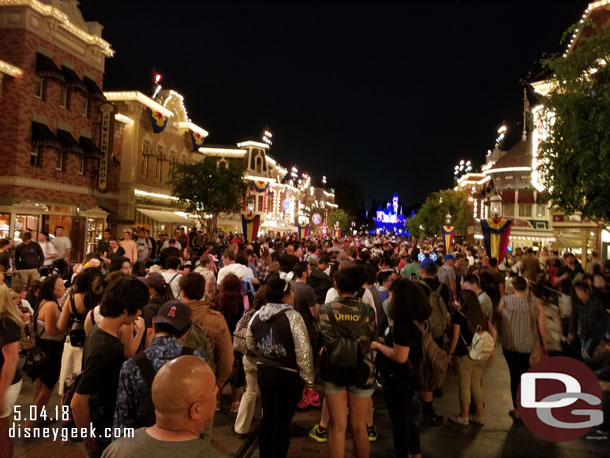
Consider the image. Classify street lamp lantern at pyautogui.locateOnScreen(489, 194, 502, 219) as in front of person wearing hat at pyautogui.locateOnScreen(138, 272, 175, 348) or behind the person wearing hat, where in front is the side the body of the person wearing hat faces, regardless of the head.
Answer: behind

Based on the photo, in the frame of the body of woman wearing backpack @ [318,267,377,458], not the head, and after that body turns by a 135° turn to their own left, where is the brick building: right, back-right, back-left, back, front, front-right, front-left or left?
right

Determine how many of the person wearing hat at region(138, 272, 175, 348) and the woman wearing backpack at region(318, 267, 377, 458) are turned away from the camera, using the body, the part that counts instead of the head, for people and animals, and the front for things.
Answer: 1

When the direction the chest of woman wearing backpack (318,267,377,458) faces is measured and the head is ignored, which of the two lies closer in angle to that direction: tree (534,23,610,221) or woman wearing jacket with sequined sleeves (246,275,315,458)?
the tree

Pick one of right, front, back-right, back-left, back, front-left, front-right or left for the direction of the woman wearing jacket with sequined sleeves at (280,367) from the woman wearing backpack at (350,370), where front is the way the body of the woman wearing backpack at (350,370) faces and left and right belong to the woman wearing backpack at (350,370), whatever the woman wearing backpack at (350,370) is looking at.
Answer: left

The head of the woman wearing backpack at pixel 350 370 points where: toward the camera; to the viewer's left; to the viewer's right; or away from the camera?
away from the camera

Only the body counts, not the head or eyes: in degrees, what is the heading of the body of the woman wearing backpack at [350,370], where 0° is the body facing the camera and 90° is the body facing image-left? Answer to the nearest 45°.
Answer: approximately 180°

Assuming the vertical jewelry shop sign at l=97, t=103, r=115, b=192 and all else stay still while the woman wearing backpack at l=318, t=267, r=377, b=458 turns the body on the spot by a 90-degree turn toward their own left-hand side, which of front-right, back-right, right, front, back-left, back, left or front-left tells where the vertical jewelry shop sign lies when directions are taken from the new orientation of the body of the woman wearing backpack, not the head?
front-right

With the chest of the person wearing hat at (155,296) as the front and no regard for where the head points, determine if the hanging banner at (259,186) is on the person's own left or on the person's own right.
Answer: on the person's own right

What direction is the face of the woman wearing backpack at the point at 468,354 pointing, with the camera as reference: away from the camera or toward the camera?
away from the camera

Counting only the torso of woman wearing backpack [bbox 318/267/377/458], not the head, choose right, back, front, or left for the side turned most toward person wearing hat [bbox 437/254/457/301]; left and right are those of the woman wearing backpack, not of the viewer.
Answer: front

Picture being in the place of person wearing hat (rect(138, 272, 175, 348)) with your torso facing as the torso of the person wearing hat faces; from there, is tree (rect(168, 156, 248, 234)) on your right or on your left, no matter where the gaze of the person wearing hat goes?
on your right
